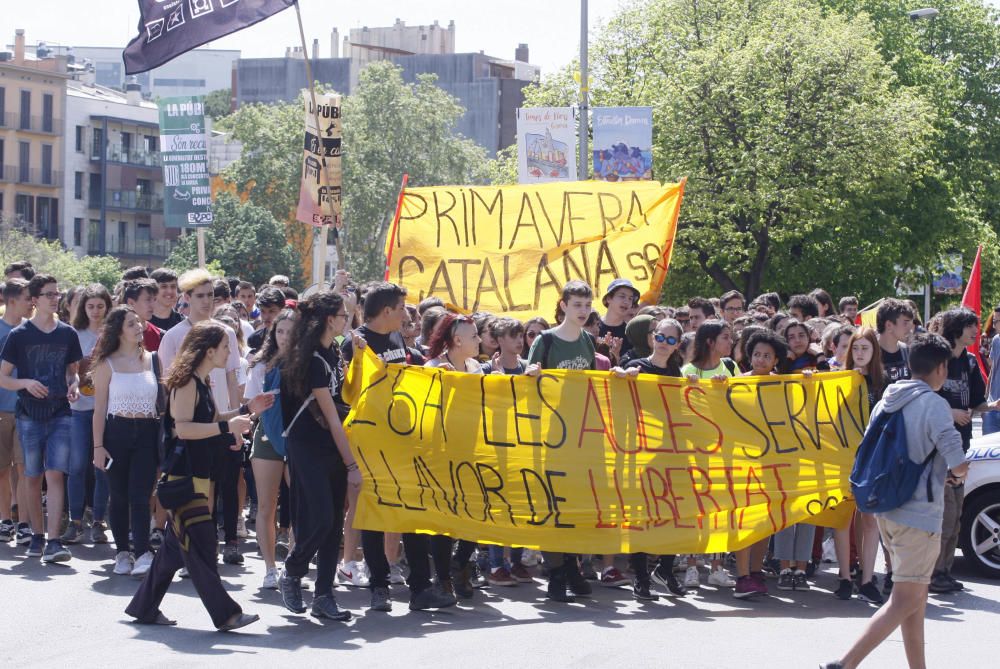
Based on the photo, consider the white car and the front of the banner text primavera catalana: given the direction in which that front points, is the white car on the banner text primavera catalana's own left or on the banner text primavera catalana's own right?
on the banner text primavera catalana's own left

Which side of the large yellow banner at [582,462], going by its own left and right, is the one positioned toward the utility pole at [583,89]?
back

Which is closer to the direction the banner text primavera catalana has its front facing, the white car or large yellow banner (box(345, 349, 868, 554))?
the large yellow banner

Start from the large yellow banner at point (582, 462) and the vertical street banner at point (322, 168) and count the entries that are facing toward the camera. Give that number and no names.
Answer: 2

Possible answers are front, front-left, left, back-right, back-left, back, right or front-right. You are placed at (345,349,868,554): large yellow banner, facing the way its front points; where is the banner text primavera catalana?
back

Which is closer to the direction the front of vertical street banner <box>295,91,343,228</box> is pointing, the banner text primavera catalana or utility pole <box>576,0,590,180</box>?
the banner text primavera catalana

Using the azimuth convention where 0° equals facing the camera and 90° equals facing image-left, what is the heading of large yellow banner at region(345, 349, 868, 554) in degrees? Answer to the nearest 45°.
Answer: approximately 0°

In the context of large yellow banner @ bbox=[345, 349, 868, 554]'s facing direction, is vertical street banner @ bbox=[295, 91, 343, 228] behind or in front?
behind

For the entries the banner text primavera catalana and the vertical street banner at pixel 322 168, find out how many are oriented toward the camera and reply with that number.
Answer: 2
